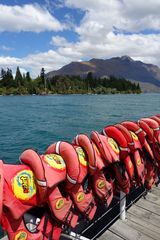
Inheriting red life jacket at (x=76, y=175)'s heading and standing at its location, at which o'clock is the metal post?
The metal post is roughly at 9 o'clock from the red life jacket.
